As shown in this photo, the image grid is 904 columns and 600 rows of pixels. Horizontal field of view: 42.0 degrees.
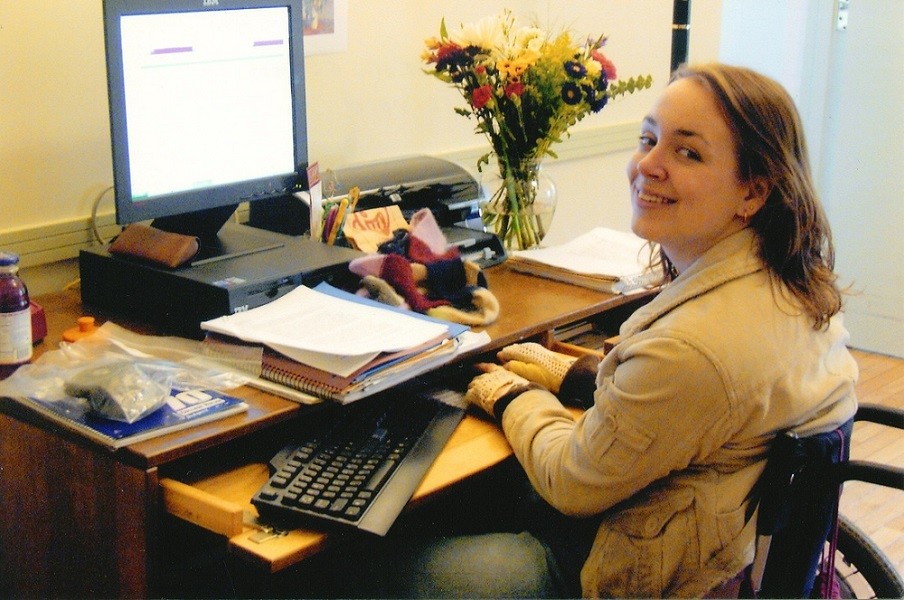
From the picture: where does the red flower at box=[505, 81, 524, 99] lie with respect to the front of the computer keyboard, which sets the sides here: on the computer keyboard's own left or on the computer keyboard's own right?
on the computer keyboard's own left

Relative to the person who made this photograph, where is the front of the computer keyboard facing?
facing the viewer and to the right of the viewer

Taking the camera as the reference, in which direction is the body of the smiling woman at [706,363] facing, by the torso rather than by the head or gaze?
to the viewer's left

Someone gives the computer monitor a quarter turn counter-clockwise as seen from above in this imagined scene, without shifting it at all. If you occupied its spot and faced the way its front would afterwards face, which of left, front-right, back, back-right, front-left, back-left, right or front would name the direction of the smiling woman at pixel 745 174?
right

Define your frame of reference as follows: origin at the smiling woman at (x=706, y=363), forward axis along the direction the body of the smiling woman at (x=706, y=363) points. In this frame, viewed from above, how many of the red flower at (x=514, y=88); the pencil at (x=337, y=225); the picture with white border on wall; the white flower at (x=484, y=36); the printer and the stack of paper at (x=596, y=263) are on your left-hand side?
0

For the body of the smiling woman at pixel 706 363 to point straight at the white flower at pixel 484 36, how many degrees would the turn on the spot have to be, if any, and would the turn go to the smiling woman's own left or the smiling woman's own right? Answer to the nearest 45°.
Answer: approximately 45° to the smiling woman's own right

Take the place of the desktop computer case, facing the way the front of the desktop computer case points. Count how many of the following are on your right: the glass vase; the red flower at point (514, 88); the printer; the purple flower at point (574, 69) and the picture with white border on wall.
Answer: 0

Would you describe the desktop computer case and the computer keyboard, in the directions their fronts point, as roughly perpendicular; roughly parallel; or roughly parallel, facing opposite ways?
roughly parallel

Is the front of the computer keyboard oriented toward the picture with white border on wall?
no

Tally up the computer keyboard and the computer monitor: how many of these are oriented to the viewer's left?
0

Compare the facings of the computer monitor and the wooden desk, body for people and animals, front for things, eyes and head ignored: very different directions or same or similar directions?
same or similar directions

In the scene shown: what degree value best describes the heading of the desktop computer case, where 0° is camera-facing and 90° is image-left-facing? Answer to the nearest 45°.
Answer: approximately 315°

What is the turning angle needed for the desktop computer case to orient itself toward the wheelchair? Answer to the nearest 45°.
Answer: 0° — it already faces it
